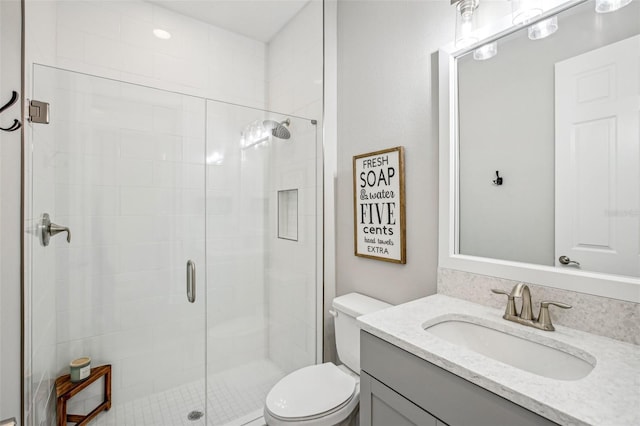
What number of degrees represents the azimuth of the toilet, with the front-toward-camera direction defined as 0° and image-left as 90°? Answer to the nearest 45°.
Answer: approximately 45°

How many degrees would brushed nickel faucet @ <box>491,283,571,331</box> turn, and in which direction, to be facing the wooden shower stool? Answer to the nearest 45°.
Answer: approximately 45° to its right

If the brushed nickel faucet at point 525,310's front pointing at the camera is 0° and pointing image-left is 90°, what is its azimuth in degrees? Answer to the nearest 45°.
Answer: approximately 45°
